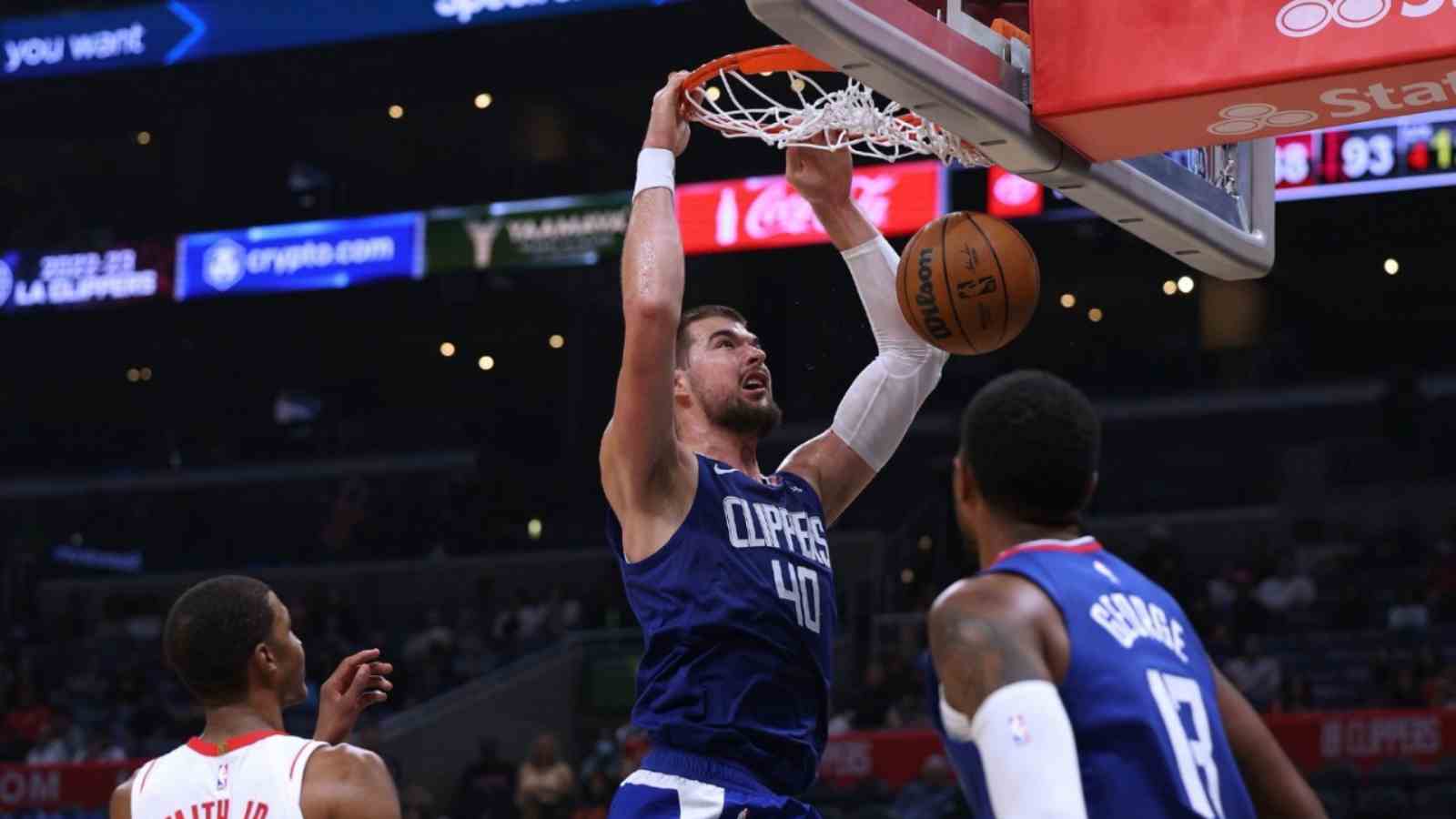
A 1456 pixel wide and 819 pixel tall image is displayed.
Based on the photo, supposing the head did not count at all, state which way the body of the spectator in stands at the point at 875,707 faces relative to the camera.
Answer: toward the camera

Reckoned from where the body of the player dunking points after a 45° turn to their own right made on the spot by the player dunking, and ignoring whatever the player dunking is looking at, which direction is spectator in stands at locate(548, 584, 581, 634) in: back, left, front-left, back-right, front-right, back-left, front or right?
back

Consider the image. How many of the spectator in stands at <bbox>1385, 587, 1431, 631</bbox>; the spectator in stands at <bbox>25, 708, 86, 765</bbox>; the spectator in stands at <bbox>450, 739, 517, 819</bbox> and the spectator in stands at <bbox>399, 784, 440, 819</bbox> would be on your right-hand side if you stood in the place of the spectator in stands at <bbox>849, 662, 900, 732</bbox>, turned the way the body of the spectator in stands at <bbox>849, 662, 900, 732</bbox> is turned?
3

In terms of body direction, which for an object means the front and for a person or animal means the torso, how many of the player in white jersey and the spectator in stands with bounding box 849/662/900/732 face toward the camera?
1

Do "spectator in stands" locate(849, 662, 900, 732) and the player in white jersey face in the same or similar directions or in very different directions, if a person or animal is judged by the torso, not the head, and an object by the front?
very different directions

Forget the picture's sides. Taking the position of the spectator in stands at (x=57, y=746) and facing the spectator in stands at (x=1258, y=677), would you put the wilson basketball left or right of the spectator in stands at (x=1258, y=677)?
right

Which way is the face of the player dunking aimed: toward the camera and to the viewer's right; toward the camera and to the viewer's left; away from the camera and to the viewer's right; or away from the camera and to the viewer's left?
toward the camera and to the viewer's right

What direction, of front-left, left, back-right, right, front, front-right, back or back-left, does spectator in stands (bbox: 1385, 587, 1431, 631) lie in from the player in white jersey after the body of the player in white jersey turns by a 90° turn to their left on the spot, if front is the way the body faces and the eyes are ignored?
right

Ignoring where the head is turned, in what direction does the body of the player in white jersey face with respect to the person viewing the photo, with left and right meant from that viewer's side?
facing away from the viewer and to the right of the viewer

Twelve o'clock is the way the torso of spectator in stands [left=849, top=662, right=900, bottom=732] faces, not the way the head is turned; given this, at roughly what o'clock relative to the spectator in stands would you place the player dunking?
The player dunking is roughly at 12 o'clock from the spectator in stands.

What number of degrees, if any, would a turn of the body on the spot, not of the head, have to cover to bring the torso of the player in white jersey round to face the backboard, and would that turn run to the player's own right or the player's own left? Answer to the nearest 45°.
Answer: approximately 45° to the player's own right

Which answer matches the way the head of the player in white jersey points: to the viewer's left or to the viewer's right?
to the viewer's right
